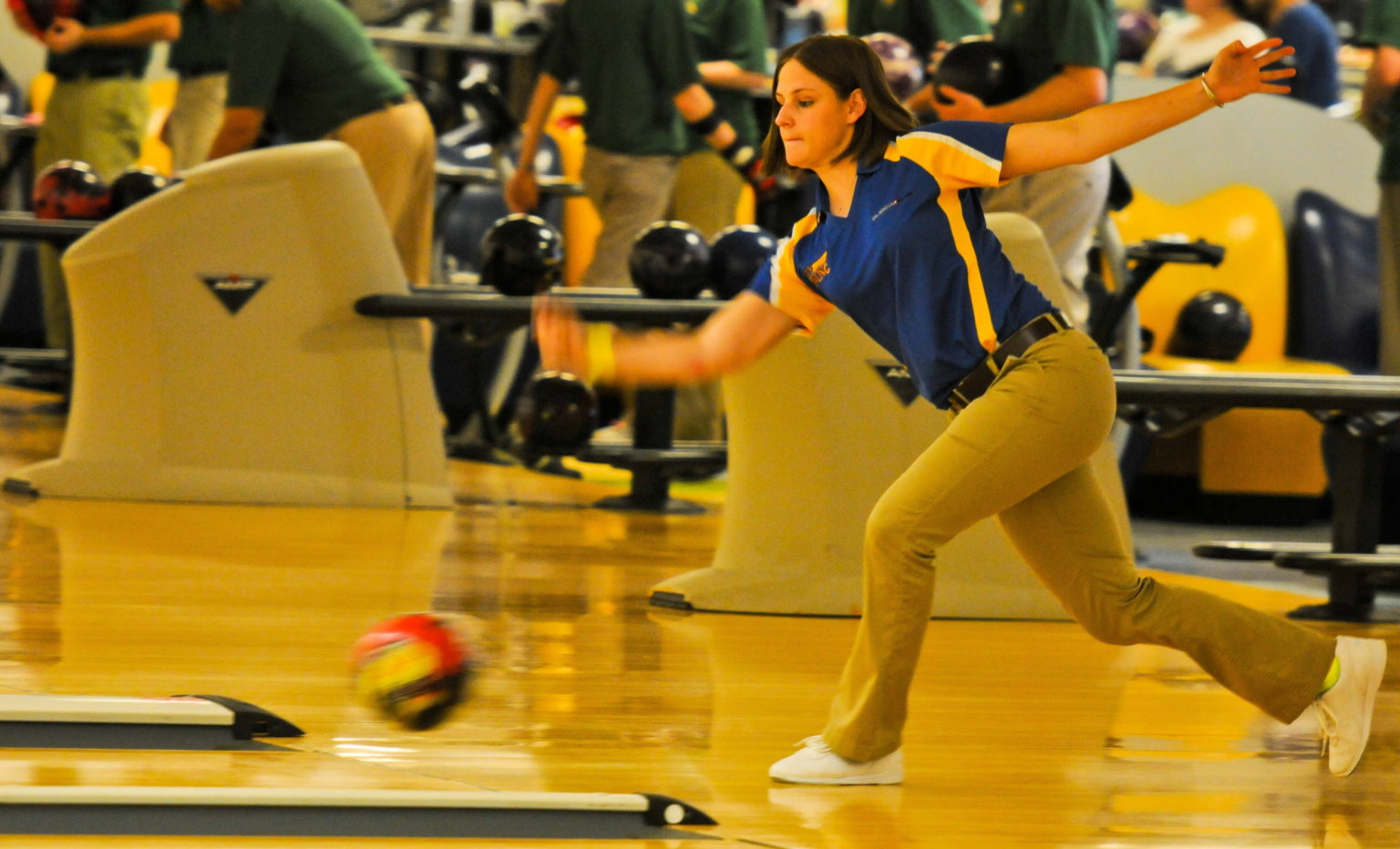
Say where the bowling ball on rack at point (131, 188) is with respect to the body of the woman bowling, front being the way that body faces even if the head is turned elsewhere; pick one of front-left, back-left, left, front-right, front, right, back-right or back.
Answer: right

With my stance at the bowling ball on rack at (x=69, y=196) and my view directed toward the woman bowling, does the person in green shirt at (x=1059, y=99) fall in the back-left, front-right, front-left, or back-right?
front-left

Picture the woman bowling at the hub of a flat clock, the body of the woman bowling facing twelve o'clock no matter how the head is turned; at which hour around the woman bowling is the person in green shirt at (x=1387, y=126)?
The person in green shirt is roughly at 5 o'clock from the woman bowling.

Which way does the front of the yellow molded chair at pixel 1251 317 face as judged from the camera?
facing to the left of the viewer

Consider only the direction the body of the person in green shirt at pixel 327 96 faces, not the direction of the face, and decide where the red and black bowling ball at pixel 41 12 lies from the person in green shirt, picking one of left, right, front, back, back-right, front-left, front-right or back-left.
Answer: front-right

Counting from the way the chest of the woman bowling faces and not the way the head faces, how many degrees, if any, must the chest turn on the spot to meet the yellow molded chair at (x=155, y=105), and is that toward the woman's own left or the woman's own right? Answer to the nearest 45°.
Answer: approximately 90° to the woman's own right

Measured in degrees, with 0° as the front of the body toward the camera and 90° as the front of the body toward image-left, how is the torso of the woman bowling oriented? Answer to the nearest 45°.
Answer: approximately 45°

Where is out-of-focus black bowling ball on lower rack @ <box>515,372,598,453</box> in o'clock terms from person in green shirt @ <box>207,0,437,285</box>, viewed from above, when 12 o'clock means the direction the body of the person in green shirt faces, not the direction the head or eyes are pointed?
The out-of-focus black bowling ball on lower rack is roughly at 8 o'clock from the person in green shirt.

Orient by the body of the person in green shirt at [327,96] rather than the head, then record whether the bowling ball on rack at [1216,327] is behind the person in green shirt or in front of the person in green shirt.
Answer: behind
